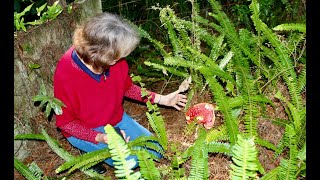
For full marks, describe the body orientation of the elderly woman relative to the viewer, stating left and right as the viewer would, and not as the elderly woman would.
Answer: facing the viewer and to the right of the viewer

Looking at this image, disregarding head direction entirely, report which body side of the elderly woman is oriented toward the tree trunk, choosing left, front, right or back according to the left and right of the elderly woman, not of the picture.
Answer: back

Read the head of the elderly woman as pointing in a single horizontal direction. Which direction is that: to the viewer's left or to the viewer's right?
to the viewer's right
